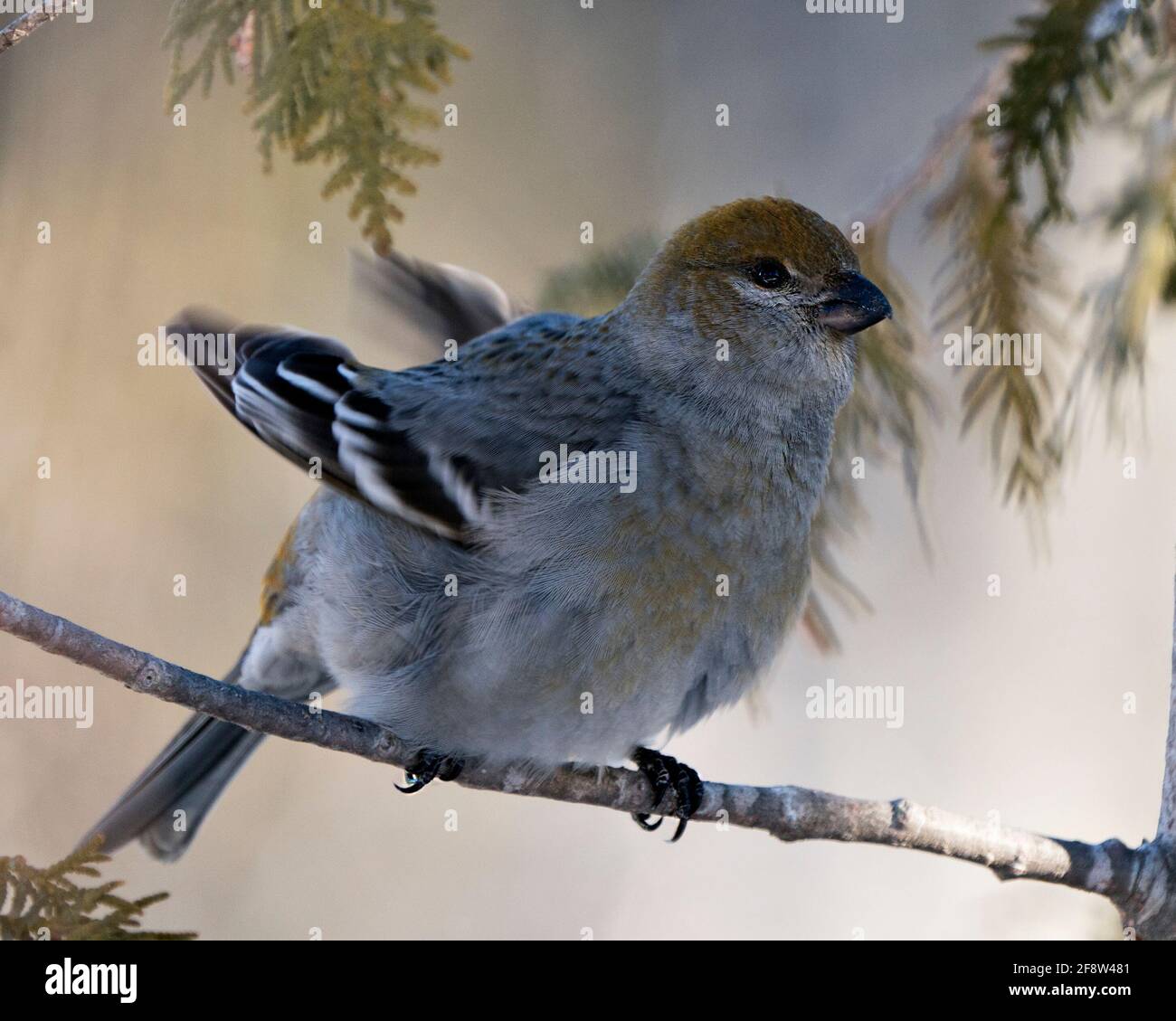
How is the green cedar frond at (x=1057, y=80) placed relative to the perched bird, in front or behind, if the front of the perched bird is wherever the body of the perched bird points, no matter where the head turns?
in front

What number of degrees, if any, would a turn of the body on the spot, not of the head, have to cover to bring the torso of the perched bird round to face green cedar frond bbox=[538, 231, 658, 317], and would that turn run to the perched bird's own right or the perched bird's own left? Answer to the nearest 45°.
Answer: approximately 135° to the perched bird's own left

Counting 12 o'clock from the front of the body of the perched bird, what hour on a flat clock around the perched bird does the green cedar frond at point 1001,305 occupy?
The green cedar frond is roughly at 11 o'clock from the perched bird.

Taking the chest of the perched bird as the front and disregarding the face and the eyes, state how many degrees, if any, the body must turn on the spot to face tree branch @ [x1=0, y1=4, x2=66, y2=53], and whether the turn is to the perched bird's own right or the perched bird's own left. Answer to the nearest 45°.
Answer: approximately 90° to the perched bird's own right

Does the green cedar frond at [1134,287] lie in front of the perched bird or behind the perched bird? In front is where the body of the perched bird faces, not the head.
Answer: in front

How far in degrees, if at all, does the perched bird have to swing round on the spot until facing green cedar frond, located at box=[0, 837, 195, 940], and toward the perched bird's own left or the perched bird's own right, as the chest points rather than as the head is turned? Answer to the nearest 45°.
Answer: approximately 90° to the perched bird's own right
